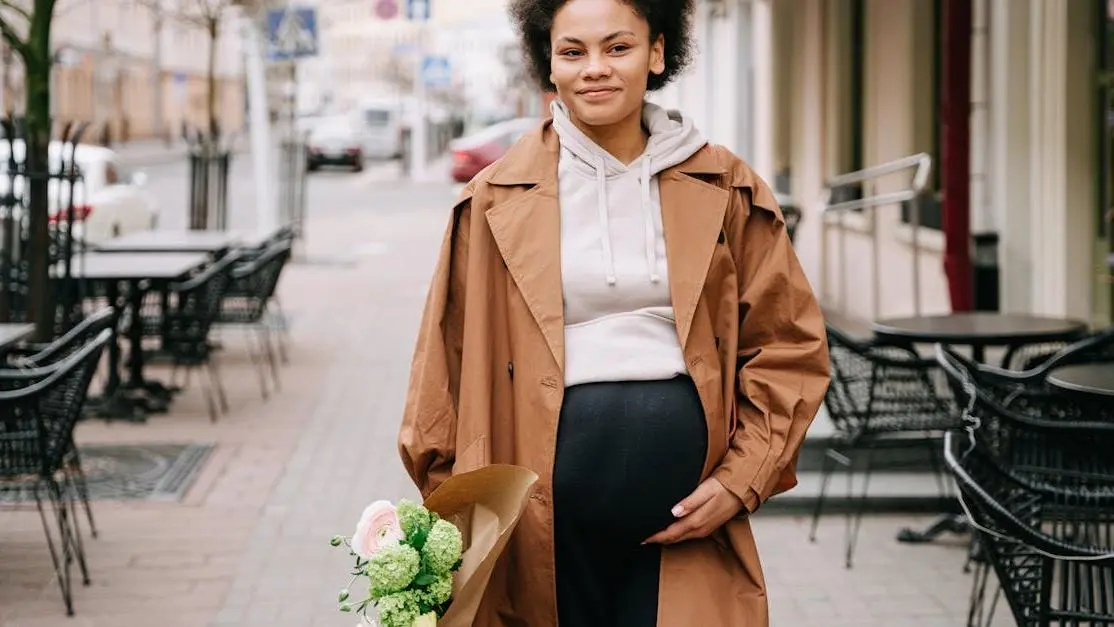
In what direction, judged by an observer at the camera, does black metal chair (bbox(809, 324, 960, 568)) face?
facing away from the viewer and to the right of the viewer

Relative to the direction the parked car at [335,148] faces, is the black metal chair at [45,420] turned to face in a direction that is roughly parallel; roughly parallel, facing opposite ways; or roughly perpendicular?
roughly perpendicular

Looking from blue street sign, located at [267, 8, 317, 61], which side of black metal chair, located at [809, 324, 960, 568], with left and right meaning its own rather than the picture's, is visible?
left

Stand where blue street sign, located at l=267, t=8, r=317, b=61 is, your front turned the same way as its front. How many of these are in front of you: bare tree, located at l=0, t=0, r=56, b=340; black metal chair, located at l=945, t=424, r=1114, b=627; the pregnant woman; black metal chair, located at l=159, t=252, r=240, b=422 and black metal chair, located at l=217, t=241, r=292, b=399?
5

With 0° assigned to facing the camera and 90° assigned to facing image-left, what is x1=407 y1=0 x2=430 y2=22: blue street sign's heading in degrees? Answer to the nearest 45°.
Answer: approximately 0°

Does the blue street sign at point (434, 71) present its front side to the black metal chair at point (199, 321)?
yes

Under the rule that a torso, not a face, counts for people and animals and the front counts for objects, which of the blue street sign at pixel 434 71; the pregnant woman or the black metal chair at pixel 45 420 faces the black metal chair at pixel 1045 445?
the blue street sign

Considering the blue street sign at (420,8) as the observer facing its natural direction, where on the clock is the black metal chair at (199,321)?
The black metal chair is roughly at 12 o'clock from the blue street sign.

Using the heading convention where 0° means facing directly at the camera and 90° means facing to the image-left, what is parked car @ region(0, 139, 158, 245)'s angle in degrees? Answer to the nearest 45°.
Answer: approximately 225°

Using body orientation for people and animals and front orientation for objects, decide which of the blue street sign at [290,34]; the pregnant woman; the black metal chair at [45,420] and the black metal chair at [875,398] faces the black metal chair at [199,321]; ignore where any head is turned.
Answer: the blue street sign
